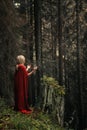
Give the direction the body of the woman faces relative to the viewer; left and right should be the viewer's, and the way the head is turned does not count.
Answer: facing away from the viewer and to the right of the viewer
